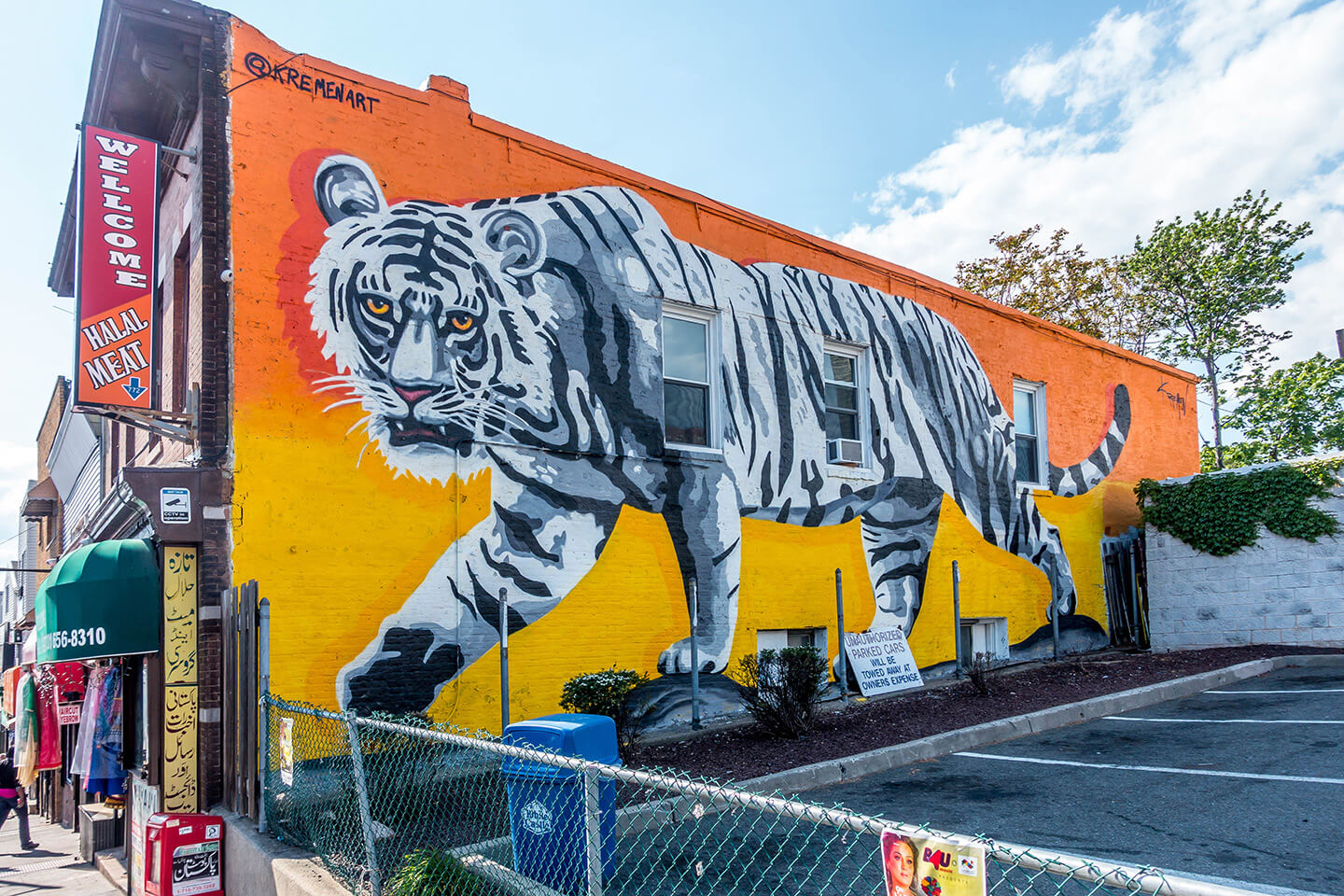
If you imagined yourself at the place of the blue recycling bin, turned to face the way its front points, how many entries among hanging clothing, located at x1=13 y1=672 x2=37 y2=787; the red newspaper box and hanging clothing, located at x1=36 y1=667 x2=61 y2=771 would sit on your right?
3

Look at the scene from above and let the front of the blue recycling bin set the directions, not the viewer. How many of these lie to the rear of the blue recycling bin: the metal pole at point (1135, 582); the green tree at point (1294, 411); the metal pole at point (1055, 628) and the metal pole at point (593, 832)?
3

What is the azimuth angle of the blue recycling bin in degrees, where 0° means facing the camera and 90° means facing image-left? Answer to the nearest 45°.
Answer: approximately 45°

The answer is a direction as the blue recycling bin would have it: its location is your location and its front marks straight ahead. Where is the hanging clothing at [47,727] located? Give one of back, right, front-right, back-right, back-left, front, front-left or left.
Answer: right

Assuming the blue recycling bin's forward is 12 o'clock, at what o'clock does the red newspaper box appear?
The red newspaper box is roughly at 3 o'clock from the blue recycling bin.

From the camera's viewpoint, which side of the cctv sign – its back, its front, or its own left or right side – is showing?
front

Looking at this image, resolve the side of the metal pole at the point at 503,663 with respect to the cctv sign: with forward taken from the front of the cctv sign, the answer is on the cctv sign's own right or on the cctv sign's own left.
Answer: on the cctv sign's own left

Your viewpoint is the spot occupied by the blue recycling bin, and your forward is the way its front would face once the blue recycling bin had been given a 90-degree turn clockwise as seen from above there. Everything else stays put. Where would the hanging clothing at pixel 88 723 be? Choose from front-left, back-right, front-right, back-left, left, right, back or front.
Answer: front

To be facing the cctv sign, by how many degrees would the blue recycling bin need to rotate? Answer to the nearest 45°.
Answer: approximately 90° to its right

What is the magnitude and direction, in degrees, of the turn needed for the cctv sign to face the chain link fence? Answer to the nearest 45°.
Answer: approximately 45° to its left

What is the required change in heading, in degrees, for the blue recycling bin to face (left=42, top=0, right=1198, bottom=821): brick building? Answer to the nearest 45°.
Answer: approximately 135° to its right
